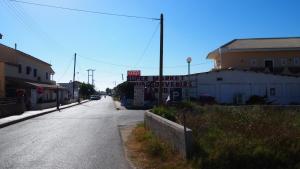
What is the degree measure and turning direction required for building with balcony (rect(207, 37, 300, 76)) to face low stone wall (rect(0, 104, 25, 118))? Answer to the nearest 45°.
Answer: approximately 45° to its right

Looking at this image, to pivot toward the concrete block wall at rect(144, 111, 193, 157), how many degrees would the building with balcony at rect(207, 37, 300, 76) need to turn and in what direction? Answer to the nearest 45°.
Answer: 0° — it already faces it

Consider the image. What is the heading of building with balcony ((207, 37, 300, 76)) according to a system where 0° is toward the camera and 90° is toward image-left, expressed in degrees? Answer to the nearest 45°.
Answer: approximately 0°

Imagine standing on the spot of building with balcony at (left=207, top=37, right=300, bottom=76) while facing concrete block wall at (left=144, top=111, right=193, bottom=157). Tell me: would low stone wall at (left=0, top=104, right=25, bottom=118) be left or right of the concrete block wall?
right

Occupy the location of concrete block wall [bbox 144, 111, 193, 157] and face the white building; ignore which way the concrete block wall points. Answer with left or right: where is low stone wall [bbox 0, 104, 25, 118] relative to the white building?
left

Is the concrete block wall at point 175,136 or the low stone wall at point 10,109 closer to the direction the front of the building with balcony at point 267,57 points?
the concrete block wall
